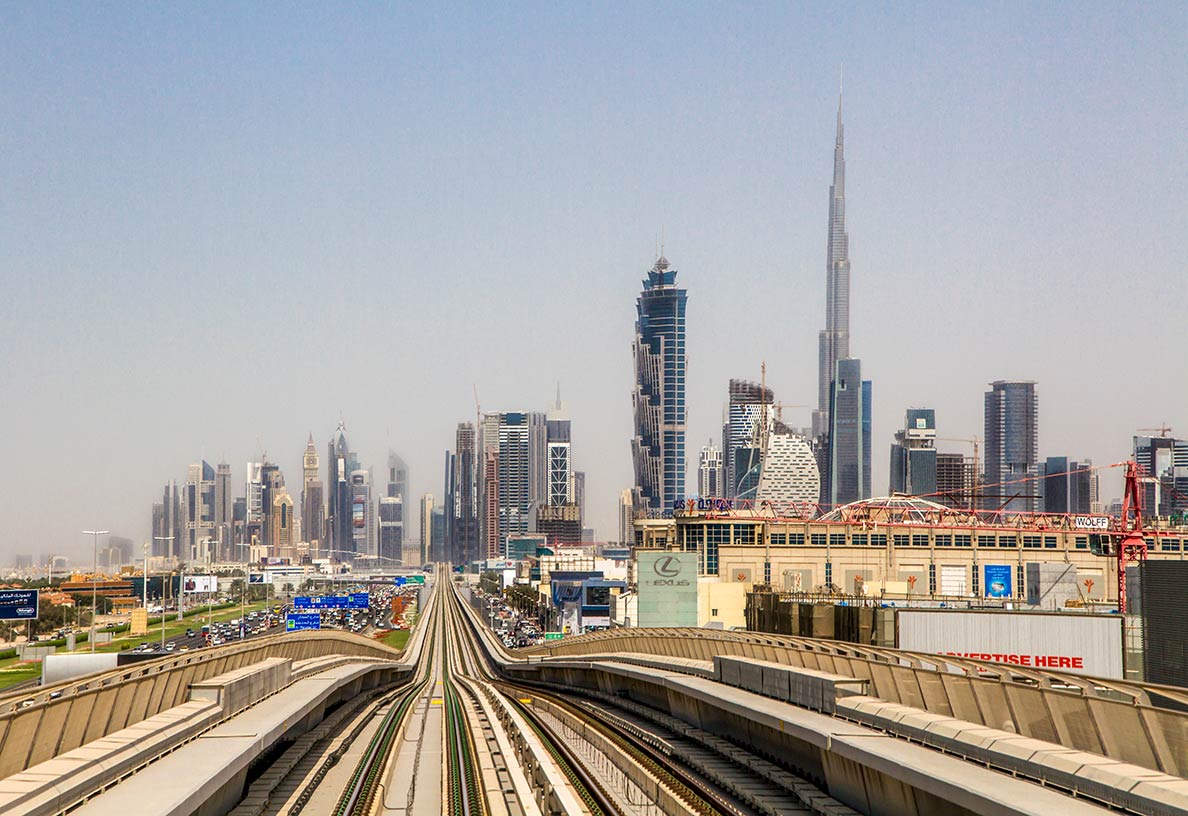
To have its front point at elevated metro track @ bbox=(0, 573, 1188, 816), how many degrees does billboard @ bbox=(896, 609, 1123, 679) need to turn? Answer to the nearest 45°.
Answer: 0° — it already faces it

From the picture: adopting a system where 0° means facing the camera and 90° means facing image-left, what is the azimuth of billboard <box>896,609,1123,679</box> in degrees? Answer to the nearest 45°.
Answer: approximately 0°
